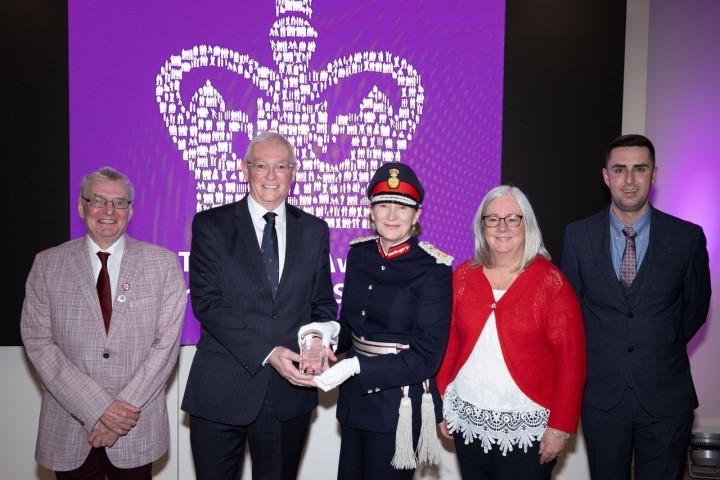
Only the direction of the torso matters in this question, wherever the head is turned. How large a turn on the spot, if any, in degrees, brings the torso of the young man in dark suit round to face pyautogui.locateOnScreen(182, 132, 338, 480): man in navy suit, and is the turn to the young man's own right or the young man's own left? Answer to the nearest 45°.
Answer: approximately 45° to the young man's own right

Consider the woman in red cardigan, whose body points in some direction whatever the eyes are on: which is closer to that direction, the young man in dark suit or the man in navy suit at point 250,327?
the man in navy suit

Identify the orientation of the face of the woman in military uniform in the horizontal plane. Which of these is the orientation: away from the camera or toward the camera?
toward the camera

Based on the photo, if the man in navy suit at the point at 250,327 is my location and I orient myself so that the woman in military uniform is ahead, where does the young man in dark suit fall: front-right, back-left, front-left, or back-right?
front-left

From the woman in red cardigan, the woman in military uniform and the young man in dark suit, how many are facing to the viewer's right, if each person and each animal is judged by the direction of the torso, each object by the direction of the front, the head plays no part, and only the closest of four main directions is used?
0

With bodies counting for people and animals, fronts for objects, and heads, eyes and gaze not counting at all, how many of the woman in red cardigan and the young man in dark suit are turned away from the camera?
0

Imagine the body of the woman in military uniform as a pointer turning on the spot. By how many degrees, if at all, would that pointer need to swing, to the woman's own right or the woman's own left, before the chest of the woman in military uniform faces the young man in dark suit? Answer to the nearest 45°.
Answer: approximately 135° to the woman's own left

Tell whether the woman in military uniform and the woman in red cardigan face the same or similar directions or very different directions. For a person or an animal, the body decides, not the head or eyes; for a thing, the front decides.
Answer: same or similar directions

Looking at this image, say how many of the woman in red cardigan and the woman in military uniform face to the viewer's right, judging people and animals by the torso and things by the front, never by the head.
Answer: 0

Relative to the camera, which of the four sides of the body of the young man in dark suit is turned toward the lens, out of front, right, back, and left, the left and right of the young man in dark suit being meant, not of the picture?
front

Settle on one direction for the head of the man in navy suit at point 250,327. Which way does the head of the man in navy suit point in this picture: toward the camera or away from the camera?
toward the camera

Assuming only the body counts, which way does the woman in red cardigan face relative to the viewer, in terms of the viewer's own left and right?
facing the viewer and to the left of the viewer

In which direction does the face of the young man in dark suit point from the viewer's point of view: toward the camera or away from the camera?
toward the camera
